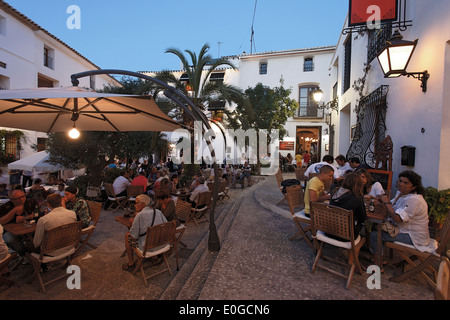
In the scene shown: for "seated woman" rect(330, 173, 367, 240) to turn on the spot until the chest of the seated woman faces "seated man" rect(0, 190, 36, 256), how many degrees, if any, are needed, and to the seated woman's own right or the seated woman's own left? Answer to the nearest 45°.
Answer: approximately 135° to the seated woman's own left

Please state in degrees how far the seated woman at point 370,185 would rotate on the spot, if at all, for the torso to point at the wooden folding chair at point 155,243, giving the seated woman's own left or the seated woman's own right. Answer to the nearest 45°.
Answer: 0° — they already face it

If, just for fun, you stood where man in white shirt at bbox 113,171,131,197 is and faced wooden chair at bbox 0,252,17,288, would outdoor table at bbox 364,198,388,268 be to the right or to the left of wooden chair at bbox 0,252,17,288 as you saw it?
left

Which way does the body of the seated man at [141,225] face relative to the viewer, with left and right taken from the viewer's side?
facing away from the viewer and to the left of the viewer

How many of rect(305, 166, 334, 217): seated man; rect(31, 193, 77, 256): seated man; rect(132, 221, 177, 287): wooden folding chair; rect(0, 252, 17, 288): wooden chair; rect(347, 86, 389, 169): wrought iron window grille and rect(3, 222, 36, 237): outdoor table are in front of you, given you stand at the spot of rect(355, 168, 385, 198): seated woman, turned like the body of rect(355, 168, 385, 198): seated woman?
5

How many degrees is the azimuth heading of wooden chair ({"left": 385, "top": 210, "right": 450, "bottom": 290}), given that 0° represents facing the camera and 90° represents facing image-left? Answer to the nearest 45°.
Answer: approximately 90°

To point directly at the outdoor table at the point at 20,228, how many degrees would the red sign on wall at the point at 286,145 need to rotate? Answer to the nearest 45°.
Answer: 0° — it already faces it

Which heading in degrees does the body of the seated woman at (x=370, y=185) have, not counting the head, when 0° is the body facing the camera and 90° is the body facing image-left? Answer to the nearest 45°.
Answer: approximately 45°

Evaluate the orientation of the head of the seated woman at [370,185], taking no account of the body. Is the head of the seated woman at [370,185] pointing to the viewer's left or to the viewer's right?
to the viewer's left

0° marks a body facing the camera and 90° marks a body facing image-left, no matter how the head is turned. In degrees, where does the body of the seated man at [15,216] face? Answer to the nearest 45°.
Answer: approximately 0°

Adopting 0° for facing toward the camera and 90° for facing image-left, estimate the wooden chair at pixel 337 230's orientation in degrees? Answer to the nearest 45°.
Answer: approximately 225°

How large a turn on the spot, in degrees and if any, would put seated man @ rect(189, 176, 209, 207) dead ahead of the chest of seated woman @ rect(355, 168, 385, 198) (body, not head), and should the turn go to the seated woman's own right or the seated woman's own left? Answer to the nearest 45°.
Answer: approximately 45° to the seated woman's own right

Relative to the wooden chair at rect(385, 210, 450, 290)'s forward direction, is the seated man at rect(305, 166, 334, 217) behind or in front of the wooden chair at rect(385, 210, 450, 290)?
in front
